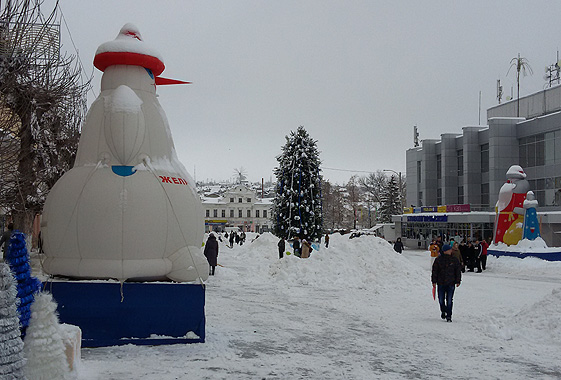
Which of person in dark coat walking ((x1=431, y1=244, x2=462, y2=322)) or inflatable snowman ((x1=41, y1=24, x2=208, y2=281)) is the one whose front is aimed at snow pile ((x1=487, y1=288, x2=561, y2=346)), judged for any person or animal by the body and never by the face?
the inflatable snowman

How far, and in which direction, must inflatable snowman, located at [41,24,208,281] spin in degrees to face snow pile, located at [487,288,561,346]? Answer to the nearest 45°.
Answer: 0° — it already faces it

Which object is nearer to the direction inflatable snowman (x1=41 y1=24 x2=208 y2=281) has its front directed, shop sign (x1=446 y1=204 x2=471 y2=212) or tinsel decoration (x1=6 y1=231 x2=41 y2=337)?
the shop sign

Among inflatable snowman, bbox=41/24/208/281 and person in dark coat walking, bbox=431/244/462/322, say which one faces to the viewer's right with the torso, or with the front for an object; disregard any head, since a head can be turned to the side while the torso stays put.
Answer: the inflatable snowman

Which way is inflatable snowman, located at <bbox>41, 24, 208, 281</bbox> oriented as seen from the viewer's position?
to the viewer's right

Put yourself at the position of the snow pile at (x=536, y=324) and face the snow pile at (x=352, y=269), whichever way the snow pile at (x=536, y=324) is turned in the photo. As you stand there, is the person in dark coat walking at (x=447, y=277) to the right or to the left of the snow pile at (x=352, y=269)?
left
